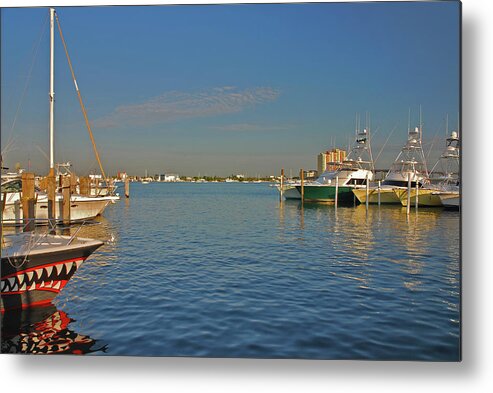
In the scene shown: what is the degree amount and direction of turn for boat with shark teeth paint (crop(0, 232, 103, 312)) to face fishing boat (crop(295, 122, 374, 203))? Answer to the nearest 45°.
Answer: approximately 45° to its left

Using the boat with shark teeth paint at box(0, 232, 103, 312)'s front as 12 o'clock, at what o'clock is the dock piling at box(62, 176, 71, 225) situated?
The dock piling is roughly at 9 o'clock from the boat with shark teeth paint.

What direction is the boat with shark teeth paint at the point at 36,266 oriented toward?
to the viewer's right

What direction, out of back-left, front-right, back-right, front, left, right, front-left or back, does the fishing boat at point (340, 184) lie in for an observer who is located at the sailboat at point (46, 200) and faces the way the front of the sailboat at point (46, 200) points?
front-left

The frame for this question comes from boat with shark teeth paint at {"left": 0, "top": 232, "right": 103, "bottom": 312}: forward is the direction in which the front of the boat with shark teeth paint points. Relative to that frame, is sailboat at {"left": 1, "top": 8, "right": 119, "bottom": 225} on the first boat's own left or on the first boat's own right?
on the first boat's own left

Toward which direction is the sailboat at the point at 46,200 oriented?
to the viewer's right

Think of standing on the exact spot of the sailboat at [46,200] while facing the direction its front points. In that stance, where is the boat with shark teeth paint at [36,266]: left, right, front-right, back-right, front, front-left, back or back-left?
right

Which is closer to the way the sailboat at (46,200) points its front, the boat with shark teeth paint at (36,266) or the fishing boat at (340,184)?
the fishing boat

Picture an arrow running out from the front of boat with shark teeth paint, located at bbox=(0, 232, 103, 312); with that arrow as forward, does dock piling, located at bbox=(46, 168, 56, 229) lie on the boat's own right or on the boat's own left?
on the boat's own left

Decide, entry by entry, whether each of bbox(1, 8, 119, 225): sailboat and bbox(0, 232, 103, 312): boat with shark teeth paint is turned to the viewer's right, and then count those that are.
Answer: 2
